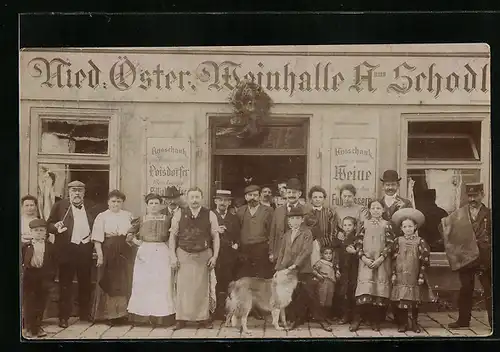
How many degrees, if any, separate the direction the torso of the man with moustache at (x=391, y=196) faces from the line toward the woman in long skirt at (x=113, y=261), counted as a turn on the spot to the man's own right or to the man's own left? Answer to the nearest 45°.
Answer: approximately 90° to the man's own right
